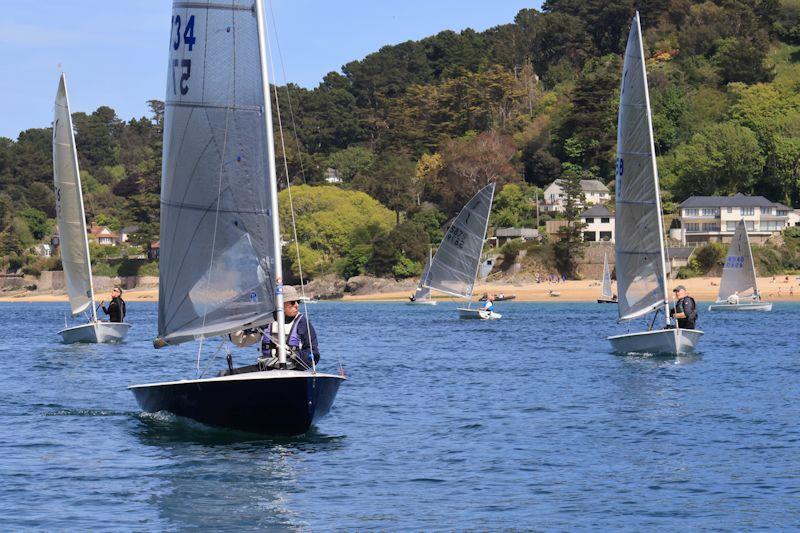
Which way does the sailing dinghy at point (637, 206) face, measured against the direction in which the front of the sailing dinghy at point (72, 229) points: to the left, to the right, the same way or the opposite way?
the same way

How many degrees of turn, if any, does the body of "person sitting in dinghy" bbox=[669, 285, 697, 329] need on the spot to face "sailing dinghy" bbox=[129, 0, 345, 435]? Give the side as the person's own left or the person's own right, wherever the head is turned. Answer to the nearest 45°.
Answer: approximately 45° to the person's own left

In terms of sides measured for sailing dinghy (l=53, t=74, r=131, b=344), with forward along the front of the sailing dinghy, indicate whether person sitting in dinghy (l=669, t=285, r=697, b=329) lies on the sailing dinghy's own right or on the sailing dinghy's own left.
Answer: on the sailing dinghy's own left

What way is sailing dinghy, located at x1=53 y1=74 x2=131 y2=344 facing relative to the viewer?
toward the camera

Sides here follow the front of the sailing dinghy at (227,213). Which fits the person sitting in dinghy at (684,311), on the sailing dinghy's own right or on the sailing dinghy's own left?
on the sailing dinghy's own left

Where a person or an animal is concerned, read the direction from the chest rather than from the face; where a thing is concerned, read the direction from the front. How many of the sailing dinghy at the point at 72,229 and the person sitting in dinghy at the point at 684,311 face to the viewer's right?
0

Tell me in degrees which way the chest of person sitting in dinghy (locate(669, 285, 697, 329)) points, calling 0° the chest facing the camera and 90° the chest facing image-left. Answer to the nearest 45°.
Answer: approximately 45°

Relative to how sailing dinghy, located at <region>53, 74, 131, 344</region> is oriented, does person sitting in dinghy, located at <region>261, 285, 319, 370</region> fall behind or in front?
in front
